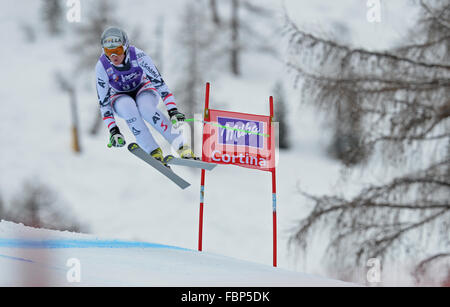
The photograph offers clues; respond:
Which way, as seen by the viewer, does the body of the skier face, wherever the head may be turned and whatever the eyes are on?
toward the camera
